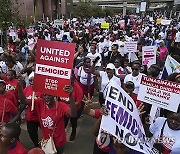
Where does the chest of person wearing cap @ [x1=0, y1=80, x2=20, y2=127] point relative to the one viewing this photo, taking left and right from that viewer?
facing the viewer and to the left of the viewer

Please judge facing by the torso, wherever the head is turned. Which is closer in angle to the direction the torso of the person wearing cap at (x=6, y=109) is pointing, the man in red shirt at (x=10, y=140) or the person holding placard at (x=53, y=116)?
the man in red shirt

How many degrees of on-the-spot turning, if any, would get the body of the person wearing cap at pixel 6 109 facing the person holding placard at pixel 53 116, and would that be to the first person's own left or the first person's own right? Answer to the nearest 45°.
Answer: approximately 90° to the first person's own left

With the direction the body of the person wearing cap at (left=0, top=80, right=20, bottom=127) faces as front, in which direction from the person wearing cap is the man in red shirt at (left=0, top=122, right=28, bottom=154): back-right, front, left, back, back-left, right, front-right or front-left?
front-left
